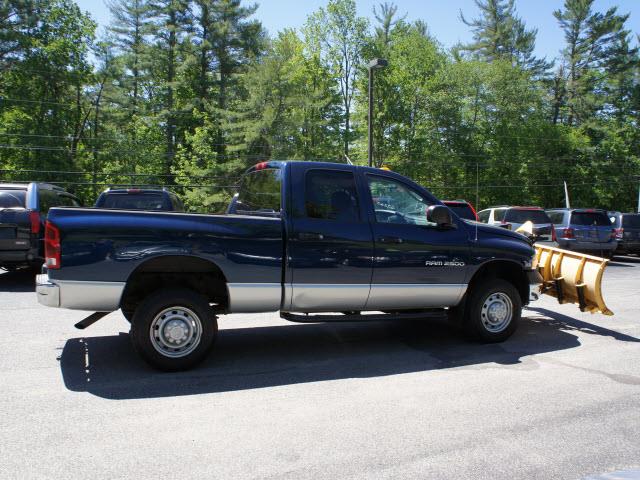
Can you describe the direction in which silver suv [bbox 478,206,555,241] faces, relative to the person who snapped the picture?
facing away from the viewer and to the left of the viewer

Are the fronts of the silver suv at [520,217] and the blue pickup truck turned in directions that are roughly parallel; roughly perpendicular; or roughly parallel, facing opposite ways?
roughly perpendicular

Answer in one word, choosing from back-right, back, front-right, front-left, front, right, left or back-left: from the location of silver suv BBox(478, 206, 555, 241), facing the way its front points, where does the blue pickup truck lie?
back-left

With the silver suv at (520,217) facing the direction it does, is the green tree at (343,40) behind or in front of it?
in front

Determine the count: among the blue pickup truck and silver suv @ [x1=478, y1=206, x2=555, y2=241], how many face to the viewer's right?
1

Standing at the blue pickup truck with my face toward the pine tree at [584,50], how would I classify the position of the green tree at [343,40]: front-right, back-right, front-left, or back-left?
front-left

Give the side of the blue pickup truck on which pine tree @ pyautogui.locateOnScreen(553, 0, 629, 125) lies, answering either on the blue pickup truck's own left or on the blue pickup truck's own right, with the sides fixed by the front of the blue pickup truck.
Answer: on the blue pickup truck's own left

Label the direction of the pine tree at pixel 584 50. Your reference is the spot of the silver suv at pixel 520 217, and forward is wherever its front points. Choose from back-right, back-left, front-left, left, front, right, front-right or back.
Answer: front-right

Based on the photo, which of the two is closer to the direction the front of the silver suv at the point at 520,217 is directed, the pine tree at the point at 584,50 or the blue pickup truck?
the pine tree

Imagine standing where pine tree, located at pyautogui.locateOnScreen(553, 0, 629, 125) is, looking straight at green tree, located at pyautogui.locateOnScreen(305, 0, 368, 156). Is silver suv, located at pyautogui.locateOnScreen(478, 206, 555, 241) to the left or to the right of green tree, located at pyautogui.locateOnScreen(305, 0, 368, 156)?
left

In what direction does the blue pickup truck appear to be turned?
to the viewer's right

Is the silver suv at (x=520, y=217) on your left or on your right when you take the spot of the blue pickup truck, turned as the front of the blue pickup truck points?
on your left

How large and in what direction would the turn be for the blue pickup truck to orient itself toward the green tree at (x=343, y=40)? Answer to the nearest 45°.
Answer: approximately 90° to its left

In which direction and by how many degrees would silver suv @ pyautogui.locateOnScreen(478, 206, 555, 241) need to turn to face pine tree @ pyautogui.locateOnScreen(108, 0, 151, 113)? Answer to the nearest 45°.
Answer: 0° — it already faces it

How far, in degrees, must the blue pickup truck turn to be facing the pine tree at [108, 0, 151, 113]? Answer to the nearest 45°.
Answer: approximately 90° to its left

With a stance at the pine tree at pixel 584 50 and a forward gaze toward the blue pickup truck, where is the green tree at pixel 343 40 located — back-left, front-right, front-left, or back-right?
front-right
